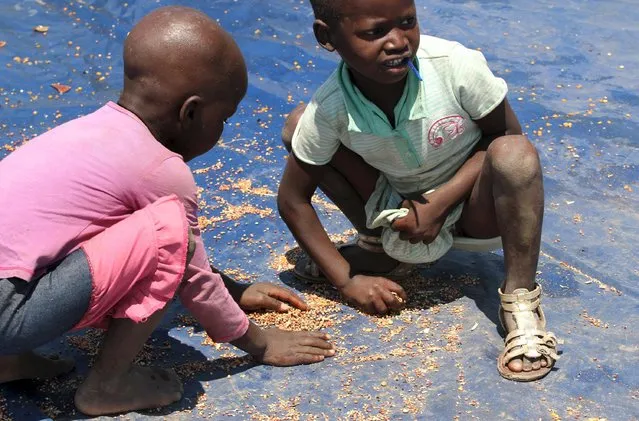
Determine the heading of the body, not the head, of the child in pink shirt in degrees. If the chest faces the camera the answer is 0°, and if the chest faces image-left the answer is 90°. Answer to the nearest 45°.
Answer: approximately 270°

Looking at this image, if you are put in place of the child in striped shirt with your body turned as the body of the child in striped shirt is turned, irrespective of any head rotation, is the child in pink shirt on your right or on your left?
on your right

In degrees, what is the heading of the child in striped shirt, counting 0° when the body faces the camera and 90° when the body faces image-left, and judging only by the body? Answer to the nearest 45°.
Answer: approximately 0°

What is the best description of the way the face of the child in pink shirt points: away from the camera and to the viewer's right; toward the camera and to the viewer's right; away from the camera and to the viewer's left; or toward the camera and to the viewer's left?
away from the camera and to the viewer's right

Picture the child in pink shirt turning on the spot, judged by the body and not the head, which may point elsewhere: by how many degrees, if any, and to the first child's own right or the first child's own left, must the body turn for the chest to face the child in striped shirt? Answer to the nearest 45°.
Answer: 0° — they already face them

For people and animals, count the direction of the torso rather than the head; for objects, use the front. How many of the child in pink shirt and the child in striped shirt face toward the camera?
1
